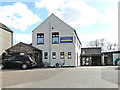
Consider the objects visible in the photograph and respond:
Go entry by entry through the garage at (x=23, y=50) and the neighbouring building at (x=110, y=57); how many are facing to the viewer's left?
0

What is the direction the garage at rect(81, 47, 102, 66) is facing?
toward the camera

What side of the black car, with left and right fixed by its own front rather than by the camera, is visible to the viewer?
left

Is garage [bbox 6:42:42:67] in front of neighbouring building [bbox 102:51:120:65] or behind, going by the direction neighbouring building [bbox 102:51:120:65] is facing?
in front

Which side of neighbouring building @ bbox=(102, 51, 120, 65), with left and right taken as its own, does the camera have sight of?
front

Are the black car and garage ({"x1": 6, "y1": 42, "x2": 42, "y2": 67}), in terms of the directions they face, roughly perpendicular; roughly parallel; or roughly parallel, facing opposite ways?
roughly perpendicular

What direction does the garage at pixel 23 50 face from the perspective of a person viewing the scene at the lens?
facing the viewer

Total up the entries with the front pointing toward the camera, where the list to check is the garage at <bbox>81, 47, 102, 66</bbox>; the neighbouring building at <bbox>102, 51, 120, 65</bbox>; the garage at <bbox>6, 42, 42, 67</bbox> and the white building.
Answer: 4

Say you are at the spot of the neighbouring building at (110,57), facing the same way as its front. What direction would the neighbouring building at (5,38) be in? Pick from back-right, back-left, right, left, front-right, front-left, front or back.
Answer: front-right

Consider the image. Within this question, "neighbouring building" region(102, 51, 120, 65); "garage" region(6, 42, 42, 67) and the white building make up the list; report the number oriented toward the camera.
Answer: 3

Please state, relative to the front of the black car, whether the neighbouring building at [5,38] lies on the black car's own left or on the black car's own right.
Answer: on the black car's own right
